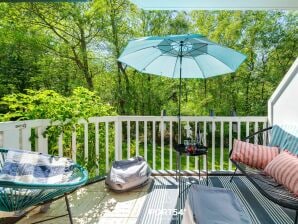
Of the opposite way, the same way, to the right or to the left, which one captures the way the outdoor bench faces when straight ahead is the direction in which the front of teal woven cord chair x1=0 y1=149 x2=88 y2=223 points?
the opposite way

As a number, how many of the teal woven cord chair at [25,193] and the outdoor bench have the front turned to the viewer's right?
1

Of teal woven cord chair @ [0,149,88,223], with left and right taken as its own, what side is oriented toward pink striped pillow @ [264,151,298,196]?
front

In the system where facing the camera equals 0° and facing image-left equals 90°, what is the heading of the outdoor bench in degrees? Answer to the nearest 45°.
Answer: approximately 45°

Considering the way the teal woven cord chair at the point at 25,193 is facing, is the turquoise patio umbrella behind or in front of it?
in front

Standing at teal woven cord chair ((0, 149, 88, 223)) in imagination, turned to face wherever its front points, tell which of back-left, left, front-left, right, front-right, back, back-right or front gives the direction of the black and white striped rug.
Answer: front

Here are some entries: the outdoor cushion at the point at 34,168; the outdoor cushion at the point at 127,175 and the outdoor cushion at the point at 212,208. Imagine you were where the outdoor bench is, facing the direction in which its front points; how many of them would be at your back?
0

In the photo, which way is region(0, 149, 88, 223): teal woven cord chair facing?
to the viewer's right

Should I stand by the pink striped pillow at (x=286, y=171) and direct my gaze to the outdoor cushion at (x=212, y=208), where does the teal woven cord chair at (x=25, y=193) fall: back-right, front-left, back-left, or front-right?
front-right

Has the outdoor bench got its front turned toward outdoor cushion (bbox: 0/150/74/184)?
yes

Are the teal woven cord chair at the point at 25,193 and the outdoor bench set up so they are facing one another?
yes

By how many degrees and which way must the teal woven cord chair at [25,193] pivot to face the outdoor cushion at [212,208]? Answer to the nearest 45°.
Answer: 0° — it already faces it

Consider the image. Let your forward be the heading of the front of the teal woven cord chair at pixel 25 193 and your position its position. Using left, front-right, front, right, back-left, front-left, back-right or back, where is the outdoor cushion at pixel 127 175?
front-left

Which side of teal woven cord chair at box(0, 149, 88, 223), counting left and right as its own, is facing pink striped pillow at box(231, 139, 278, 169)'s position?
front
